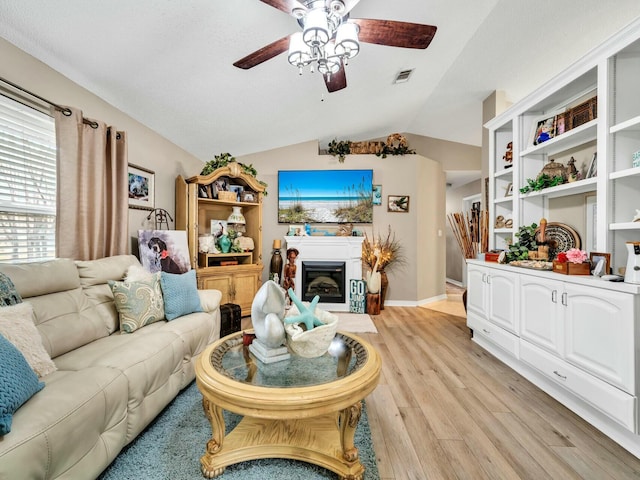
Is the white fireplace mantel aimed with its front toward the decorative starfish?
yes

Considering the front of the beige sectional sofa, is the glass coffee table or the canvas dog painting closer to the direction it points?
the glass coffee table

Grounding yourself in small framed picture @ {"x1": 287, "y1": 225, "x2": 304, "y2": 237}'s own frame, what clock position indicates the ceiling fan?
The ceiling fan is roughly at 12 o'clock from the small framed picture.

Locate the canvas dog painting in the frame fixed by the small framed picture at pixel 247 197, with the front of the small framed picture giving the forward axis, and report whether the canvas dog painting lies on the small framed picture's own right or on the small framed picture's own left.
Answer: on the small framed picture's own right

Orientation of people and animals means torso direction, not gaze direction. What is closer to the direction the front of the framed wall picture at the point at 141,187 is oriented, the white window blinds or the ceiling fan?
the ceiling fan

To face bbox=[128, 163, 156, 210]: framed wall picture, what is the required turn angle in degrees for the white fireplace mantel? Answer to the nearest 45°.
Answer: approximately 45° to its right

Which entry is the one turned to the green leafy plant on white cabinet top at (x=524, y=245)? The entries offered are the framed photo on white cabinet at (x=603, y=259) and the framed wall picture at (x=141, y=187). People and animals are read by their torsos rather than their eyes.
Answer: the framed wall picture

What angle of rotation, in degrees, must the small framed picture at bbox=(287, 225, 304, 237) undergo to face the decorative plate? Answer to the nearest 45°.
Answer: approximately 45° to its left

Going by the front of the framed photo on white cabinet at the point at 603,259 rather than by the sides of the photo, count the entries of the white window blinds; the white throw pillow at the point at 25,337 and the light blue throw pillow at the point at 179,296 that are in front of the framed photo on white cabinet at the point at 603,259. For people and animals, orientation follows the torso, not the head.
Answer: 3

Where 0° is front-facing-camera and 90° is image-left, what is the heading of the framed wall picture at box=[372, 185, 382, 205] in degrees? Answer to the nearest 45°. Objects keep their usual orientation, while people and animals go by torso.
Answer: approximately 0°

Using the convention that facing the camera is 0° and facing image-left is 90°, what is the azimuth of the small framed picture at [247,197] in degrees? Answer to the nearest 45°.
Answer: approximately 0°

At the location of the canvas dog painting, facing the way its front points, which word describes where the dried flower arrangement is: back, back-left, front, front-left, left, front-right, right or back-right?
left
